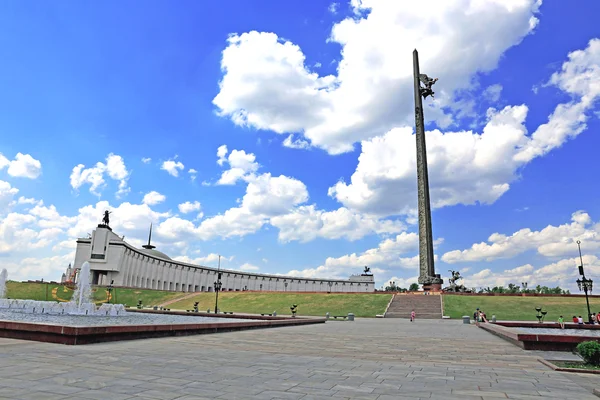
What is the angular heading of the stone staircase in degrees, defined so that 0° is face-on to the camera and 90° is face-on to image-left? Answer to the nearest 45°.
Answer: approximately 0°

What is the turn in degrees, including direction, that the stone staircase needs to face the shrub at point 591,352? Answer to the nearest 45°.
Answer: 0° — it already faces it
